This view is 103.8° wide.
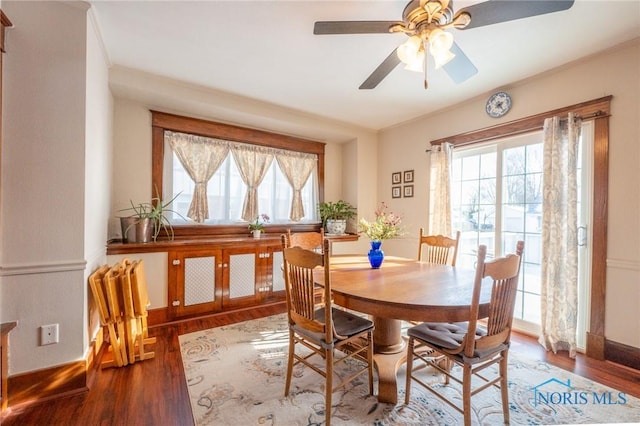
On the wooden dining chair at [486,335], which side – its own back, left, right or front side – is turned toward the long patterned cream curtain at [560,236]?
right

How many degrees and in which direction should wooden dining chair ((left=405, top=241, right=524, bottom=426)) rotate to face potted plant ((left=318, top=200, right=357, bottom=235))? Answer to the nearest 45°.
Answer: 0° — it already faces it

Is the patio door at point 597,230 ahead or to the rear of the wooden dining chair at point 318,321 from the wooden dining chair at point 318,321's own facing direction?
ahead

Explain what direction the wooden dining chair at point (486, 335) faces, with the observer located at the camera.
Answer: facing away from the viewer and to the left of the viewer

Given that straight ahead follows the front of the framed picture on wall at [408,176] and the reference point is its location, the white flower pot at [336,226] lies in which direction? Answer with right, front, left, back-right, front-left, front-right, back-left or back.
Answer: front-right

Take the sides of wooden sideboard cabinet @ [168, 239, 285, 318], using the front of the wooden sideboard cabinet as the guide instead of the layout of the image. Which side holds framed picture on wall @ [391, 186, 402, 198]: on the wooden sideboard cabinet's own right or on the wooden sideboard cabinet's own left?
on the wooden sideboard cabinet's own left

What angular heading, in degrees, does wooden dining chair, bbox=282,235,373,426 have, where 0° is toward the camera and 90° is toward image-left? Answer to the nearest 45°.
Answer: approximately 225°

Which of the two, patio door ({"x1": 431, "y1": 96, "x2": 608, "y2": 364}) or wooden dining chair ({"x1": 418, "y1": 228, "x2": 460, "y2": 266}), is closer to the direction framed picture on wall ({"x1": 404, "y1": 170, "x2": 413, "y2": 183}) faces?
the wooden dining chair

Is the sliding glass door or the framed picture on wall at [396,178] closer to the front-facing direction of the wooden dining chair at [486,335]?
the framed picture on wall
